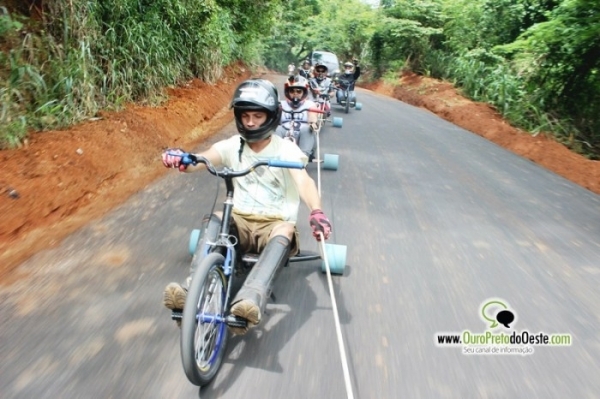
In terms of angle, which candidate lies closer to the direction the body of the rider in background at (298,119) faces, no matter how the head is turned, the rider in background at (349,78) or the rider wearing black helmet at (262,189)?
the rider wearing black helmet

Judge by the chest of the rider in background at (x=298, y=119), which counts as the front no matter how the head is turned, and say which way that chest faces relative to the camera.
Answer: toward the camera

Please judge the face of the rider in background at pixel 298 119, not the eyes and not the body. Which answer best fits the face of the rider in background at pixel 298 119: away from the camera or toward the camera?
toward the camera

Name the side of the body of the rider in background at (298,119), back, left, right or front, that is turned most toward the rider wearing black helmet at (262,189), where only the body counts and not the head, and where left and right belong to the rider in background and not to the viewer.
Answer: front

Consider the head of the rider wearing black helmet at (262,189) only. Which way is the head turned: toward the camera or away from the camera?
toward the camera

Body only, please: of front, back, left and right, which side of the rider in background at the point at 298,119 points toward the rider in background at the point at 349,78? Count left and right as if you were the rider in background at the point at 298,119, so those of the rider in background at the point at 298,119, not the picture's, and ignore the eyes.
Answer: back
